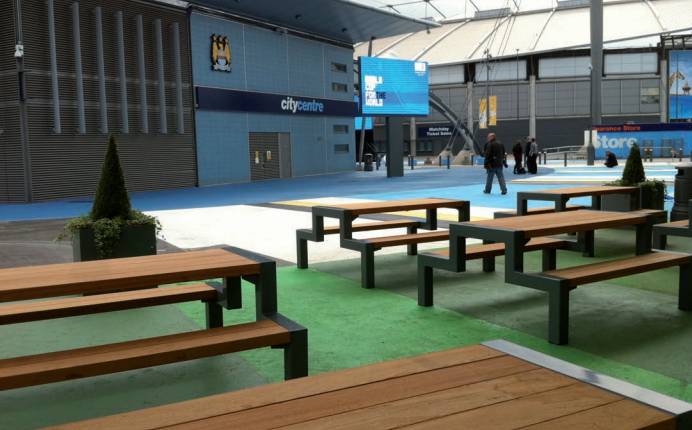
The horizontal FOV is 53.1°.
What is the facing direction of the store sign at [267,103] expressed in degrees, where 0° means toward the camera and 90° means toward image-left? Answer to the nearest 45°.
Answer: approximately 315°

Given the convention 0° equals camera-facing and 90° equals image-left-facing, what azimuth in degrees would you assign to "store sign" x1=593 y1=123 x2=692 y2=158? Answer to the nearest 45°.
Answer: approximately 0°

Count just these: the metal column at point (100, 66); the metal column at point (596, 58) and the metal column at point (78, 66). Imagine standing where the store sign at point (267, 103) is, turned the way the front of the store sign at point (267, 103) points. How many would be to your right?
2

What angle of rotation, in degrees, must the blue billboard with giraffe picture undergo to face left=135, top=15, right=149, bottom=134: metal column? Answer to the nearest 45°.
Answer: approximately 45° to its right

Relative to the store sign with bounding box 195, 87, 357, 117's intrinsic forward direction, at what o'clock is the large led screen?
The large led screen is roughly at 10 o'clock from the store sign.

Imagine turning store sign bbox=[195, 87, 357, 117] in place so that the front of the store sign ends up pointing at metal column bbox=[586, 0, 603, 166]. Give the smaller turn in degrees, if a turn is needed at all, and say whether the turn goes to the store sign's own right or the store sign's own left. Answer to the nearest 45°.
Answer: approximately 45° to the store sign's own left

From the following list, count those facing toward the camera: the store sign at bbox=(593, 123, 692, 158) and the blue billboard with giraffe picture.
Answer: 2

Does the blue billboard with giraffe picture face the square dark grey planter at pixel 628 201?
yes

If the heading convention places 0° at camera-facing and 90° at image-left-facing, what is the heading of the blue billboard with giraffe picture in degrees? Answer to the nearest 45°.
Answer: approximately 0°
